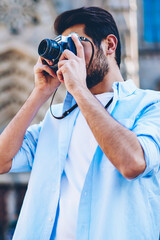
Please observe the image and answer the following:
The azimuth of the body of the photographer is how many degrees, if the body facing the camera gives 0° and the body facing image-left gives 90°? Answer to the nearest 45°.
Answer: approximately 45°
